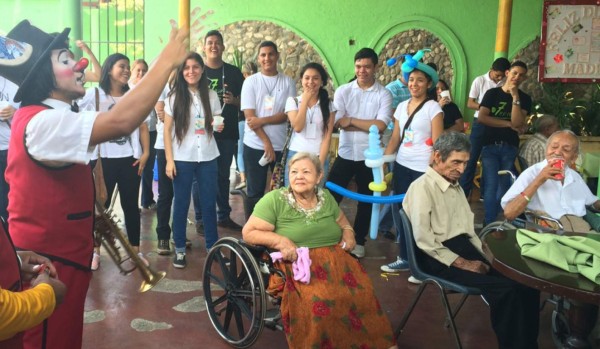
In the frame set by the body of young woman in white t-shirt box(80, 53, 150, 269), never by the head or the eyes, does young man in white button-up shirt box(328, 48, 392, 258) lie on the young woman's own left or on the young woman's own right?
on the young woman's own left

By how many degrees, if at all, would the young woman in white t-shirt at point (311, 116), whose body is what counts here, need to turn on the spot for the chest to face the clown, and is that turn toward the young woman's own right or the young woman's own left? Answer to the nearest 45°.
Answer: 0° — they already face them

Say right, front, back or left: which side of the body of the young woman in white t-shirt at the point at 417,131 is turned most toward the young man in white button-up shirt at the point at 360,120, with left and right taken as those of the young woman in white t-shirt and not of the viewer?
right

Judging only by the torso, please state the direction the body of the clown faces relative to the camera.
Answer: to the viewer's right
